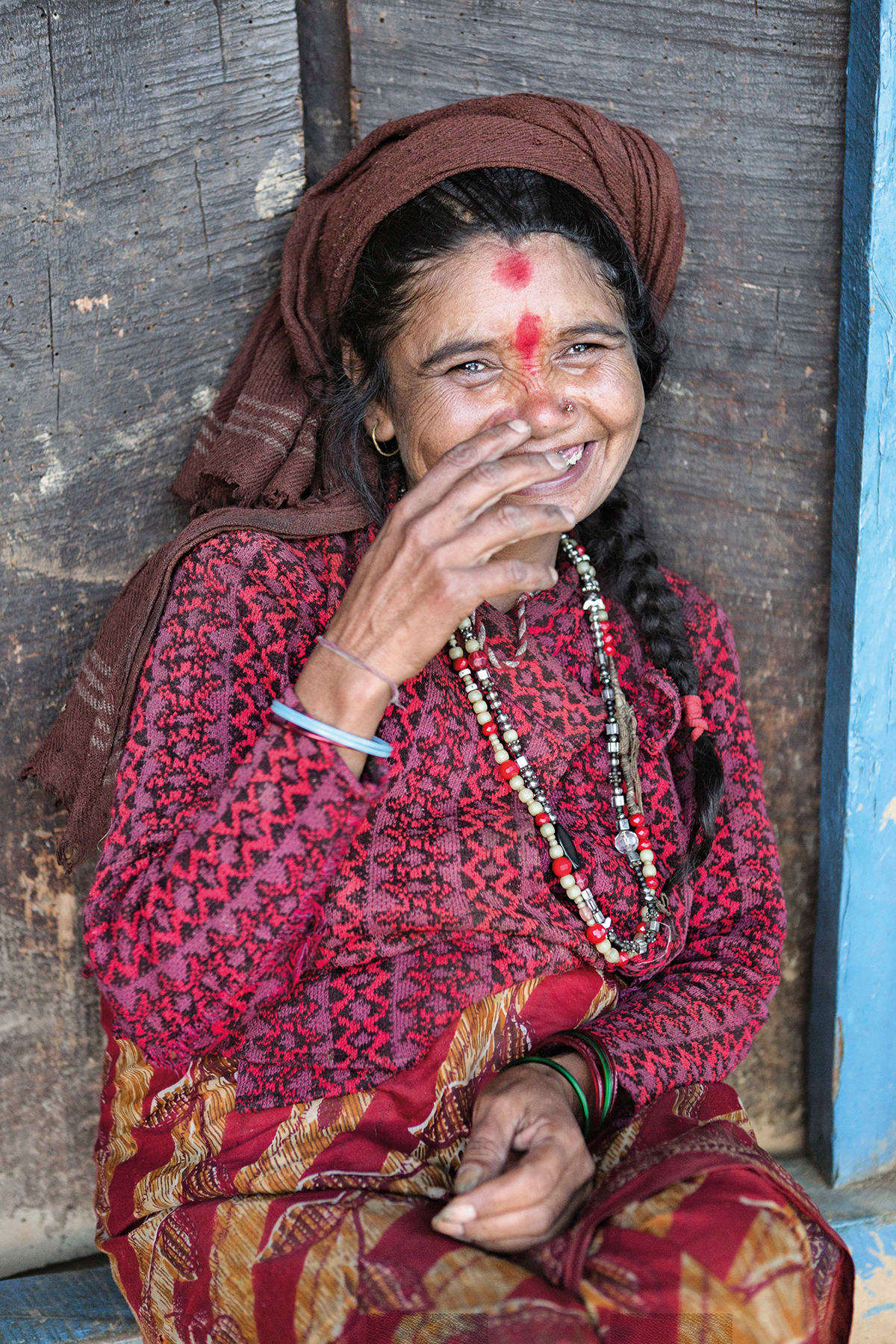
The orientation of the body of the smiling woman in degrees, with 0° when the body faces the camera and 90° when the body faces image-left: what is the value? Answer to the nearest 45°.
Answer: approximately 315°
